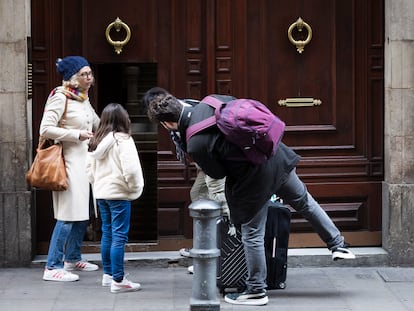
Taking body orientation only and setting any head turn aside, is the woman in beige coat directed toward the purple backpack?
yes

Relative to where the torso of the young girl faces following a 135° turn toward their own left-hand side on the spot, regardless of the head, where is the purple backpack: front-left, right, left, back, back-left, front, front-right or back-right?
back-left

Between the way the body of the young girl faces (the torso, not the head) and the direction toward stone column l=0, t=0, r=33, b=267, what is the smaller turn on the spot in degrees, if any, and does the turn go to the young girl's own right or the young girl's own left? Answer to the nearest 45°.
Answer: approximately 90° to the young girl's own left

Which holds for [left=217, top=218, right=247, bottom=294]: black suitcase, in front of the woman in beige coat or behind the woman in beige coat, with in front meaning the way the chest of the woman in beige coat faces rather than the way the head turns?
in front

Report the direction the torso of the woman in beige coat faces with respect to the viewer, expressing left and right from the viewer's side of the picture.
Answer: facing the viewer and to the right of the viewer

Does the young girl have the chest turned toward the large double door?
yes

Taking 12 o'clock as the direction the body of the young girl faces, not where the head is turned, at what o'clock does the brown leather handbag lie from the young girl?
The brown leather handbag is roughly at 9 o'clock from the young girl.

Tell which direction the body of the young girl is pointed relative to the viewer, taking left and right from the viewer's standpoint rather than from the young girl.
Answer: facing away from the viewer and to the right of the viewer

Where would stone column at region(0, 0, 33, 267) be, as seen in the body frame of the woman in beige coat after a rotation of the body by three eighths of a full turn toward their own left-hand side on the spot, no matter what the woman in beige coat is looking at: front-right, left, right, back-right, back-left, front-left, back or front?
front-left

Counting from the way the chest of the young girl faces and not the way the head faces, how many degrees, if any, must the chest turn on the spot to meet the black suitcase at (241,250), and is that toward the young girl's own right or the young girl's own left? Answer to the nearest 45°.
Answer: approximately 45° to the young girl's own right

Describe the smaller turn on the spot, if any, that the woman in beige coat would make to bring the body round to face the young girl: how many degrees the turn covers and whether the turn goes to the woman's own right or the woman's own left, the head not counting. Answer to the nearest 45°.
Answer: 0° — they already face them

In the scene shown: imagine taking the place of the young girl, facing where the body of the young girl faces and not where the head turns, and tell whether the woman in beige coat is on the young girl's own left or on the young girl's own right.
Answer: on the young girl's own left

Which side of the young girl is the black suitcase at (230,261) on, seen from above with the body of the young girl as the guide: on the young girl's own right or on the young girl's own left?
on the young girl's own right

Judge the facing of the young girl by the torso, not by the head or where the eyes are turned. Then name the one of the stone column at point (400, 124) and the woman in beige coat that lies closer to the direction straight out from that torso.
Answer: the stone column

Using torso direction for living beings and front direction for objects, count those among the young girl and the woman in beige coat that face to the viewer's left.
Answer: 0

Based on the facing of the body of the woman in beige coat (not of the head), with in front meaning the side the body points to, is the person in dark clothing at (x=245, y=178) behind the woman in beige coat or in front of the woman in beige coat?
in front
